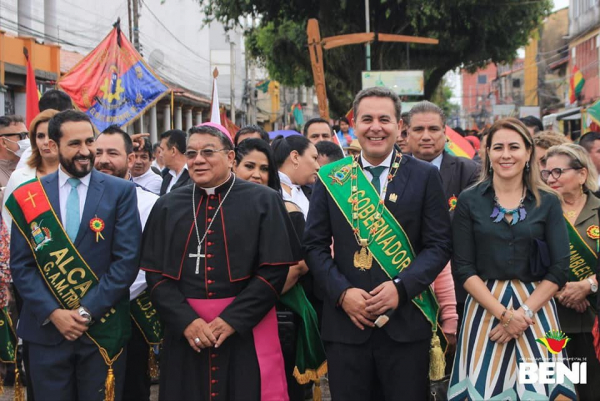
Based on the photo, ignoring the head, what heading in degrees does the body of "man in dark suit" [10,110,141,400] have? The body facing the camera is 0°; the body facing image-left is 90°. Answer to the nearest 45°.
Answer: approximately 0°

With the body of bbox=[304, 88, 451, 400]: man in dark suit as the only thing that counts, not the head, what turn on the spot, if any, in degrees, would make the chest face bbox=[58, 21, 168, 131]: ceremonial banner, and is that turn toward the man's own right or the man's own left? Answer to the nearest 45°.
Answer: approximately 135° to the man's own right

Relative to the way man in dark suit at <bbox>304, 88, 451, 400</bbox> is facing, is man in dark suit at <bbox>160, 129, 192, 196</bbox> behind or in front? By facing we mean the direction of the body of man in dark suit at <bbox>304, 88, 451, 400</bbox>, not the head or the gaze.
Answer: behind

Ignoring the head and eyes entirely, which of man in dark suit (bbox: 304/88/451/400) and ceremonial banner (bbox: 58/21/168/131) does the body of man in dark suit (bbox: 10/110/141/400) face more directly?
the man in dark suit

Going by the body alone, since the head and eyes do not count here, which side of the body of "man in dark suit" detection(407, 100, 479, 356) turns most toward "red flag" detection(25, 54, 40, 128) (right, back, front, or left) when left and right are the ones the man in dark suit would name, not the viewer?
right

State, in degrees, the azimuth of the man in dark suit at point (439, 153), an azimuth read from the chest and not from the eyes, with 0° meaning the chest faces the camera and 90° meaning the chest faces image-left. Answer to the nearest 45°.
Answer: approximately 0°

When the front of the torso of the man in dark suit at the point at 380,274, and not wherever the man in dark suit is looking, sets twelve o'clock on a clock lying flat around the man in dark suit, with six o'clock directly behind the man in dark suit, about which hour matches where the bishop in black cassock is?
The bishop in black cassock is roughly at 3 o'clock from the man in dark suit.
